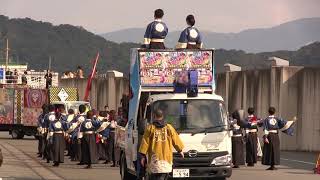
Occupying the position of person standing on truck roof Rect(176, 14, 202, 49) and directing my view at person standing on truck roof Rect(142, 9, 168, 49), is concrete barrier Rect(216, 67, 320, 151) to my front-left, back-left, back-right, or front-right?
back-right

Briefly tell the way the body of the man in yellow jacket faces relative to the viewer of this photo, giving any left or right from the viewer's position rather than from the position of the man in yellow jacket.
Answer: facing away from the viewer
